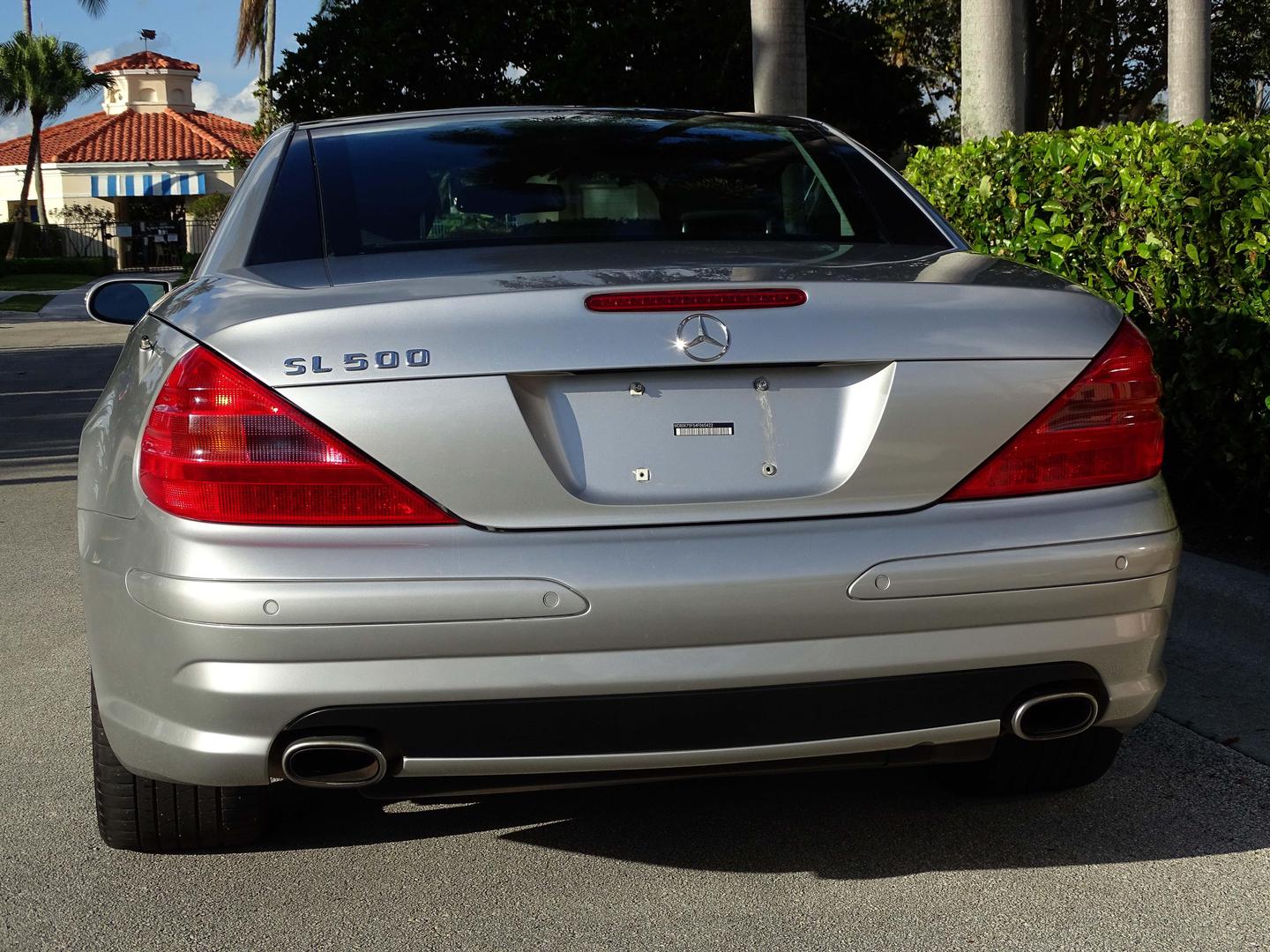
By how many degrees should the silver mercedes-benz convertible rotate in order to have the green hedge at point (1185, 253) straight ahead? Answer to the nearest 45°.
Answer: approximately 45° to its right

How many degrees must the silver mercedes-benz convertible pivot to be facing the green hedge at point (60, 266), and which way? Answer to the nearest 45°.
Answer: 0° — it already faces it

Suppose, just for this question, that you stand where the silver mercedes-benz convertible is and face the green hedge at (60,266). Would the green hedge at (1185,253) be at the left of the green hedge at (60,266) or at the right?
right

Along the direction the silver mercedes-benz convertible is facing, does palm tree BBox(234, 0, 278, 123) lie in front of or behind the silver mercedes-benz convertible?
in front

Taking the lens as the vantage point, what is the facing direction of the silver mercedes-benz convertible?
facing away from the viewer
